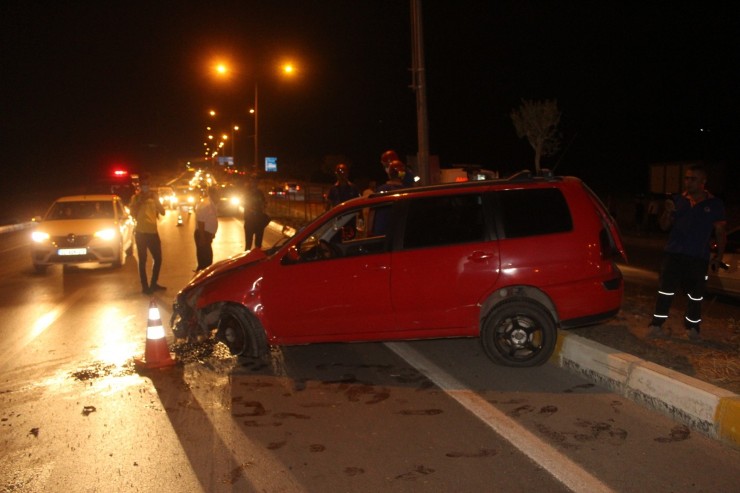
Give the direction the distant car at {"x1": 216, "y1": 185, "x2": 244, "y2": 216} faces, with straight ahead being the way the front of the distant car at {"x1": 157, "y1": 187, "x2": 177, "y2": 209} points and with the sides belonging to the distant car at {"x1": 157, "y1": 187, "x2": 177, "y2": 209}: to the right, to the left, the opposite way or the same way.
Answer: the same way

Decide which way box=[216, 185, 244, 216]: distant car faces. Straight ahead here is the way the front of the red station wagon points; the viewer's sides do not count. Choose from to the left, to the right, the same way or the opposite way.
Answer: to the left

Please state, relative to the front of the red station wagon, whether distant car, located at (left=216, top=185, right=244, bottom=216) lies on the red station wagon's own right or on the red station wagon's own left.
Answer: on the red station wagon's own right

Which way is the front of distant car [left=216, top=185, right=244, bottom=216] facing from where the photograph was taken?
facing the viewer

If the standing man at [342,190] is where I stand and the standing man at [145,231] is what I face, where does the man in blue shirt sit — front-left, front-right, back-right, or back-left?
back-left

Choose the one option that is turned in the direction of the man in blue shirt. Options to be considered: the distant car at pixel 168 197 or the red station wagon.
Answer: the distant car

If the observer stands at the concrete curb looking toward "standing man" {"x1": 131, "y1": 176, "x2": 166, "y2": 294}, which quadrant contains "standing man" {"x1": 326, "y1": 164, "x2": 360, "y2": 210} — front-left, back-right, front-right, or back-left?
front-right

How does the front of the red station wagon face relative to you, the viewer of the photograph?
facing to the left of the viewer

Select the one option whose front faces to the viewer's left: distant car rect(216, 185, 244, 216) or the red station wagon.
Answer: the red station wagon

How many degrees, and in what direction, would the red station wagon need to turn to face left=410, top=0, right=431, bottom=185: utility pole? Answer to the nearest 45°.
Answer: approximately 90° to its right

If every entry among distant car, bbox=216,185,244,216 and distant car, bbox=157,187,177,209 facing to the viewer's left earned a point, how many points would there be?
0

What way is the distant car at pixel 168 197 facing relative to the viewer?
toward the camera

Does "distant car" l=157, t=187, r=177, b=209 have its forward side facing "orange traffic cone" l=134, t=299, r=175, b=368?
yes

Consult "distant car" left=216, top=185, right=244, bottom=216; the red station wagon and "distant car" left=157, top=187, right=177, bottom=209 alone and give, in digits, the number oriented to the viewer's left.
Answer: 1

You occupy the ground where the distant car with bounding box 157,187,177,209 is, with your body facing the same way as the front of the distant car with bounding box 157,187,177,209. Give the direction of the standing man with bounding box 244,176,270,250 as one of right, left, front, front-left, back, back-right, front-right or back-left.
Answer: front

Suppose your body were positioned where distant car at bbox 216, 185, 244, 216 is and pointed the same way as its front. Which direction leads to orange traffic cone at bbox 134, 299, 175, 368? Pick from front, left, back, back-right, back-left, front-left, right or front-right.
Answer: front

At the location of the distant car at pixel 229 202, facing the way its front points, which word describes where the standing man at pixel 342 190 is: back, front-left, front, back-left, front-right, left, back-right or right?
front

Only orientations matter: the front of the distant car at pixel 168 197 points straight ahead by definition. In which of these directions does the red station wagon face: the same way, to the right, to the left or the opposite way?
to the right
